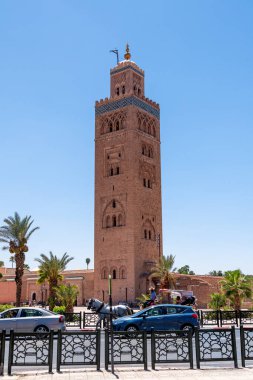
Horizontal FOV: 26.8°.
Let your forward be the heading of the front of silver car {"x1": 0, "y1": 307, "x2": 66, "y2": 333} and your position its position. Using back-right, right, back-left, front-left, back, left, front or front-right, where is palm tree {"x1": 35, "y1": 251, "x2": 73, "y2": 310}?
right

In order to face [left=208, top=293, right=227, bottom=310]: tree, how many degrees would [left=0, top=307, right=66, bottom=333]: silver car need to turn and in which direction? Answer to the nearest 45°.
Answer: approximately 135° to its right

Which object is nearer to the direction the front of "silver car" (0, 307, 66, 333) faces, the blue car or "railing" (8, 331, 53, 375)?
the railing

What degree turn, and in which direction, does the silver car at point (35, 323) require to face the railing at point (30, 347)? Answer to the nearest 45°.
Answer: approximately 90° to its left

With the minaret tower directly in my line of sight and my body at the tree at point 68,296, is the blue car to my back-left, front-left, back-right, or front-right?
back-right

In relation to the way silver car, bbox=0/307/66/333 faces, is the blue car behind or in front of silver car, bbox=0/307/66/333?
behind

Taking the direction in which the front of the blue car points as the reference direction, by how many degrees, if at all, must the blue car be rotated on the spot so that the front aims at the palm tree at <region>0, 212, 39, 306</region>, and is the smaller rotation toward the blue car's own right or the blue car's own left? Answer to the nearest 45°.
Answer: approximately 45° to the blue car's own right

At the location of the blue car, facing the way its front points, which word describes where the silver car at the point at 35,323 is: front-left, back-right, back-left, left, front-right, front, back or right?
front

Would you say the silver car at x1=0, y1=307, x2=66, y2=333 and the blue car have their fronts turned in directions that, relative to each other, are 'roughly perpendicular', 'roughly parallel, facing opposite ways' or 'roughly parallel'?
roughly parallel

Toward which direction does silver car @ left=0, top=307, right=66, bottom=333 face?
to the viewer's left
